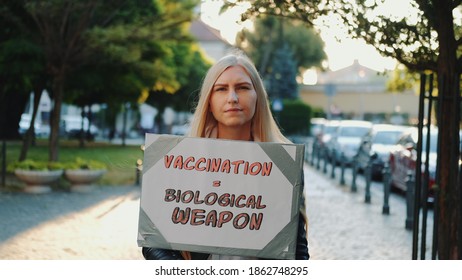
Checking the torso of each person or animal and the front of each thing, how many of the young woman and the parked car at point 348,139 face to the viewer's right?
0

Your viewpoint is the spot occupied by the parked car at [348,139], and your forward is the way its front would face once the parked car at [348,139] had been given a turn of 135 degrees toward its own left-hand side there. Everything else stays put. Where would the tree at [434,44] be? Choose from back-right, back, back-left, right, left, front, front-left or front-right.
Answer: right

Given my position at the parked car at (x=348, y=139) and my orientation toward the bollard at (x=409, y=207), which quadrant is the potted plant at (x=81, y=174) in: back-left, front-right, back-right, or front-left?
front-right

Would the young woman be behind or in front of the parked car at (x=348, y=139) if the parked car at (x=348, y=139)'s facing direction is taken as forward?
in front

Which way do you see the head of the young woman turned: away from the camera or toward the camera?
toward the camera

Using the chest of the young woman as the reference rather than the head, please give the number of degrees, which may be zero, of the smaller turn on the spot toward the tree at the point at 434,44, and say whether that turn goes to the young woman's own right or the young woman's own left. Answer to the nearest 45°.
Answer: approximately 135° to the young woman's own left

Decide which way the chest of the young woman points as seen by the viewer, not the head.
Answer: toward the camera

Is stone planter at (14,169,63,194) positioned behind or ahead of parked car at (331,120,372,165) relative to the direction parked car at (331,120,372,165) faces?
ahead

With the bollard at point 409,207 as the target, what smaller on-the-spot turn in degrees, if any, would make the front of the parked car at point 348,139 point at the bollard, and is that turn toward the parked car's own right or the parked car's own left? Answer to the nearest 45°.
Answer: approximately 45° to the parked car's own left

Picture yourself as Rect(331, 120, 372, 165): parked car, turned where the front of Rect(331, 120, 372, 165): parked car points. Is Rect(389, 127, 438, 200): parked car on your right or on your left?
on your left

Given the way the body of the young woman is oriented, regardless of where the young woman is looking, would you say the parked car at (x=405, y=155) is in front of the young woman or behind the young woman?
behind
